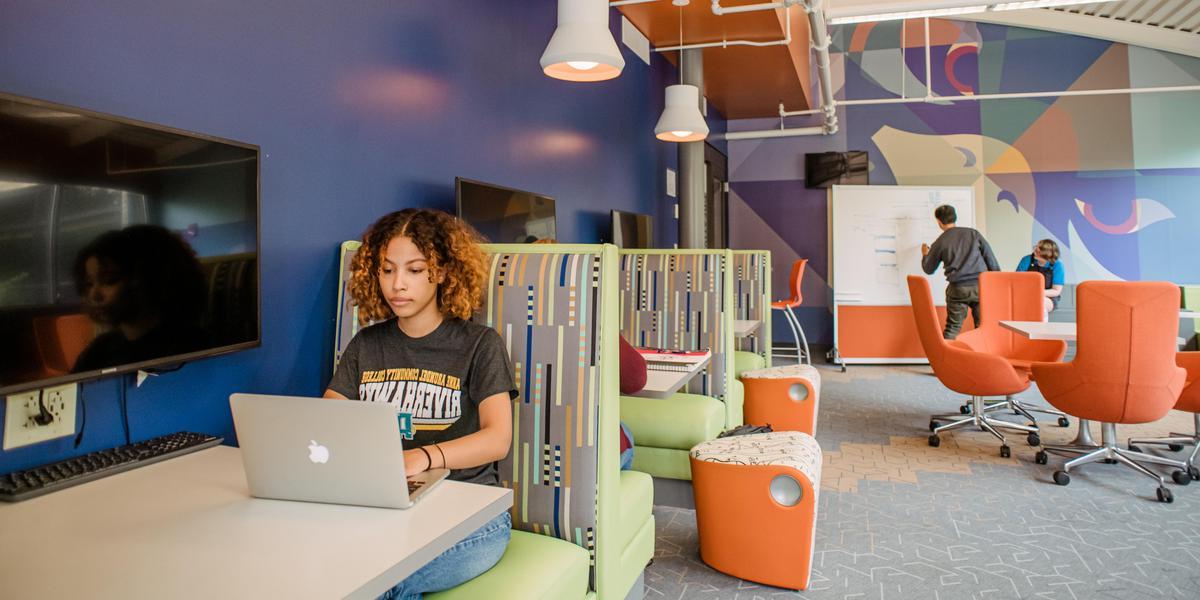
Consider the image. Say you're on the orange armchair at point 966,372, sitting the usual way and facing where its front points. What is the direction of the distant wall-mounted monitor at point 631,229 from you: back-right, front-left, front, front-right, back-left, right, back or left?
back

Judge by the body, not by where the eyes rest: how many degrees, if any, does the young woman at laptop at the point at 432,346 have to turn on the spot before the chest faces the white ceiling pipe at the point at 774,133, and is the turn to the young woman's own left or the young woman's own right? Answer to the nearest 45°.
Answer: approximately 180°

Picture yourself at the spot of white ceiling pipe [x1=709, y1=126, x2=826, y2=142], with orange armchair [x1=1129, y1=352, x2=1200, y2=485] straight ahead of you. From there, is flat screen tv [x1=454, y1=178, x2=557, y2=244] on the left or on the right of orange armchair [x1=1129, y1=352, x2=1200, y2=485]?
right

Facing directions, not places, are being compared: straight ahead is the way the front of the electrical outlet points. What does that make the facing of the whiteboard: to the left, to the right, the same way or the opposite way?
to the right

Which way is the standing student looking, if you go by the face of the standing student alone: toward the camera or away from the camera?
away from the camera

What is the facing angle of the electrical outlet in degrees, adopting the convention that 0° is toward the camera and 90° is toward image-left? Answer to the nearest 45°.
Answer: approximately 315°

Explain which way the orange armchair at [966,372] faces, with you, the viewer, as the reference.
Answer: facing to the right of the viewer

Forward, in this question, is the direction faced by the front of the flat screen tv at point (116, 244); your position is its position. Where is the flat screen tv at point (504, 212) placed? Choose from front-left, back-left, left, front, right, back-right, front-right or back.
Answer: left

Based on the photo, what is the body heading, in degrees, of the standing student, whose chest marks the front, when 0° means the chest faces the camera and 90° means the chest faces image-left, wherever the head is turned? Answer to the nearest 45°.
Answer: approximately 135°
